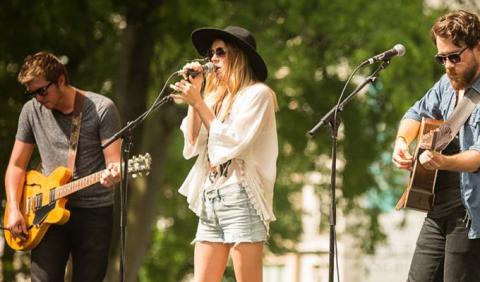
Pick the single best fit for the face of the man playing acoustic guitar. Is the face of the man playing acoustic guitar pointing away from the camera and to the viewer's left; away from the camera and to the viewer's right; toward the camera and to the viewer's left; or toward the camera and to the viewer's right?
toward the camera and to the viewer's left

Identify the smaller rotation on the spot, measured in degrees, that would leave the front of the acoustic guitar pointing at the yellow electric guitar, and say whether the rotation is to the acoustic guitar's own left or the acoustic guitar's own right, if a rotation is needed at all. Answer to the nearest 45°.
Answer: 0° — it already faces it

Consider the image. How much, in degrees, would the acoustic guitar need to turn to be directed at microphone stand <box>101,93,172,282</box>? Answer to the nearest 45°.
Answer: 0° — it already faces it

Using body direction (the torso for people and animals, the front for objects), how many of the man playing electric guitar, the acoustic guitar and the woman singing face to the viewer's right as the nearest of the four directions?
0

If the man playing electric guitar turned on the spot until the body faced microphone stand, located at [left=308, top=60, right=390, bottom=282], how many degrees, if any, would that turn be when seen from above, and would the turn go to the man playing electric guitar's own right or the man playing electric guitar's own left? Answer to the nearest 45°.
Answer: approximately 90° to the man playing electric guitar's own left

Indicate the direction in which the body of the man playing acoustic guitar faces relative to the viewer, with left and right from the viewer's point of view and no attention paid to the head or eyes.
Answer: facing the viewer and to the left of the viewer

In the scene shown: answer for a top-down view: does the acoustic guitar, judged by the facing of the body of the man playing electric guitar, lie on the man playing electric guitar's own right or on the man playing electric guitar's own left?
on the man playing electric guitar's own left

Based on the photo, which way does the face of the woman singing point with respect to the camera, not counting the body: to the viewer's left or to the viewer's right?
to the viewer's left

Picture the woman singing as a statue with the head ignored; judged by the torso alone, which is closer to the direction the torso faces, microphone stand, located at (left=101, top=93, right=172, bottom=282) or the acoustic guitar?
the microphone stand

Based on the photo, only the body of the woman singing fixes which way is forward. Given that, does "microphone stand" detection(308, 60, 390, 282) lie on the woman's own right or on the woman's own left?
on the woman's own left
